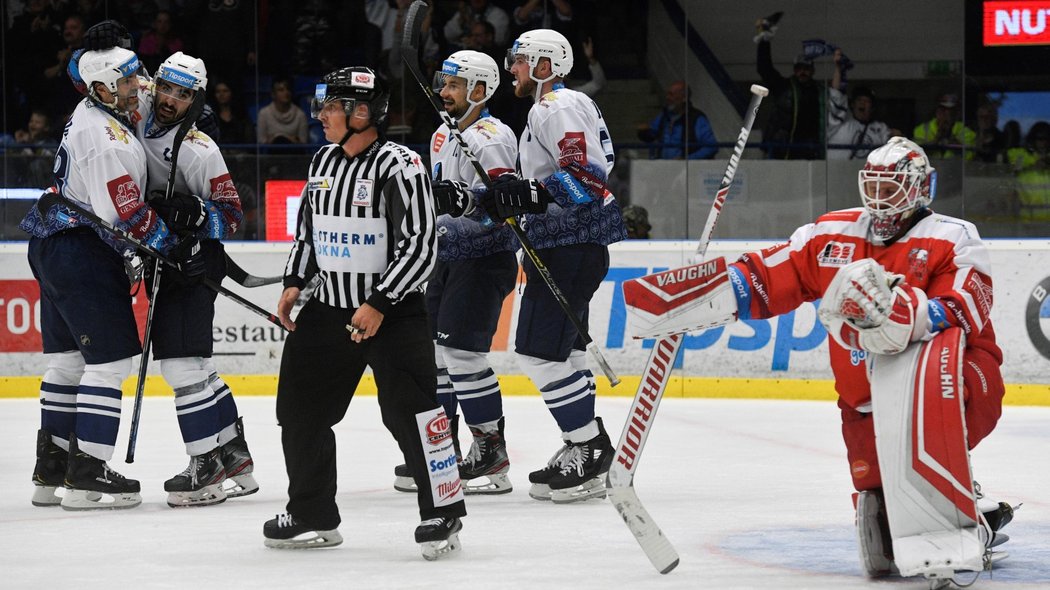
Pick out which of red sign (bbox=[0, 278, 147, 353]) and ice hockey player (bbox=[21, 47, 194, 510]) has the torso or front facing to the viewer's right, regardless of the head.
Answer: the ice hockey player

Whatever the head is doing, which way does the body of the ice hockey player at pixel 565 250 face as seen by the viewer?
to the viewer's left

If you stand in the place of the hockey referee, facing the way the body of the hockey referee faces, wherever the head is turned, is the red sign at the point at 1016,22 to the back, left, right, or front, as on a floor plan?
back

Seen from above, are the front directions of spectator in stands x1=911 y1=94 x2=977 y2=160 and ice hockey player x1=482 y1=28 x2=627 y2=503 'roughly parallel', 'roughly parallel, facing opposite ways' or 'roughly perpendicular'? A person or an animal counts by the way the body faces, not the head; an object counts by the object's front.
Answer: roughly perpendicular

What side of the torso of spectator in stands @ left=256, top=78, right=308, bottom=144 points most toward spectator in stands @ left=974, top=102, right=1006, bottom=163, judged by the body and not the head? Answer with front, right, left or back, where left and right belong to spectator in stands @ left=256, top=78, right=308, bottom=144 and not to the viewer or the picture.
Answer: left

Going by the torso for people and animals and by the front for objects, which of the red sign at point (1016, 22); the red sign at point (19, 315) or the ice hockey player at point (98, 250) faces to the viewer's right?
the ice hockey player

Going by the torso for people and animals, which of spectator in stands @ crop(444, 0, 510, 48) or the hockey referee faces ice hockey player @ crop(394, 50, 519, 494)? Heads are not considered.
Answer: the spectator in stands

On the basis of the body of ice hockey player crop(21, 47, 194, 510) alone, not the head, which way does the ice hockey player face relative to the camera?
to the viewer's right

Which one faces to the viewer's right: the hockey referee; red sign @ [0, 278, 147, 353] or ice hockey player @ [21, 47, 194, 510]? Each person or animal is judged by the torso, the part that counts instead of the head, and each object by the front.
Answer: the ice hockey player

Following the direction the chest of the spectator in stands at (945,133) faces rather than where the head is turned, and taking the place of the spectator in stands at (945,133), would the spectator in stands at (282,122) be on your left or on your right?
on your right
